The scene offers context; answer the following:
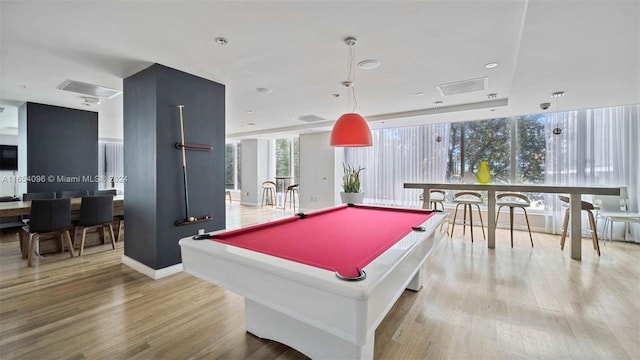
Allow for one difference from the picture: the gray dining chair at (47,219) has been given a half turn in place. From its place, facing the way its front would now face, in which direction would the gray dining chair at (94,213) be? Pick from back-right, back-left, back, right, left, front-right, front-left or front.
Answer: front-left

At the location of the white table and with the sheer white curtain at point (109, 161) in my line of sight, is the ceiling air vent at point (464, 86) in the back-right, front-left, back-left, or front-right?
front-left

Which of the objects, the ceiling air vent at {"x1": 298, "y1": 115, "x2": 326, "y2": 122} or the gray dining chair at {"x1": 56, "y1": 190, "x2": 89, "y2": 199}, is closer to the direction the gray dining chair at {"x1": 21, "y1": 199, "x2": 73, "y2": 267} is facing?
the gray dining chair

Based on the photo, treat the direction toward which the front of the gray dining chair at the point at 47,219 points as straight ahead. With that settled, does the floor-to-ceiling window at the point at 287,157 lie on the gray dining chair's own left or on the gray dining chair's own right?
on the gray dining chair's own right

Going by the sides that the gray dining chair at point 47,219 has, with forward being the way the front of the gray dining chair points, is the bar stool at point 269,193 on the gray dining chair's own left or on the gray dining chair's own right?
on the gray dining chair's own right

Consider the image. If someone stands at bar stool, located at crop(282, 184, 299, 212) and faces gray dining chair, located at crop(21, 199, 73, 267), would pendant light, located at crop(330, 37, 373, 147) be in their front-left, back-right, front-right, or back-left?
front-left

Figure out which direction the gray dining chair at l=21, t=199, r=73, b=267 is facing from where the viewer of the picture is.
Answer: facing away from the viewer and to the left of the viewer
